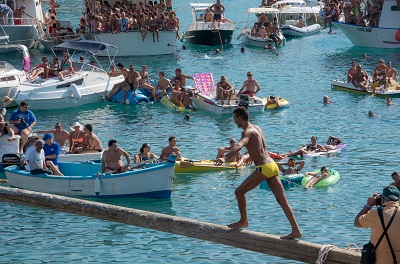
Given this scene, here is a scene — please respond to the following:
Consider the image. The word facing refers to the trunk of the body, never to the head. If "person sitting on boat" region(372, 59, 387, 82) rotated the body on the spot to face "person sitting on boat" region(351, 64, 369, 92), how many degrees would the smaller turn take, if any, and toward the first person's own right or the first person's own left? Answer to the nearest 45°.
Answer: approximately 45° to the first person's own right

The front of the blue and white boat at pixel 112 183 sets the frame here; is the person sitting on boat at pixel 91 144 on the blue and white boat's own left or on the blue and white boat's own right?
on the blue and white boat's own left

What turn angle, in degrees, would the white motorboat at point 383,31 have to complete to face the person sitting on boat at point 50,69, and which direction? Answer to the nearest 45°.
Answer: approximately 45° to its left

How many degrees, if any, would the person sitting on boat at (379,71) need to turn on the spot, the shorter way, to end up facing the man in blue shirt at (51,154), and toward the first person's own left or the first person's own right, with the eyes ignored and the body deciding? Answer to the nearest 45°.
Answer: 0° — they already face them

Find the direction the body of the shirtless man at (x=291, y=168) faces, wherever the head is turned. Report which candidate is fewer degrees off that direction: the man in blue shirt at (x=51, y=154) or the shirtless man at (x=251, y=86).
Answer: the man in blue shirt

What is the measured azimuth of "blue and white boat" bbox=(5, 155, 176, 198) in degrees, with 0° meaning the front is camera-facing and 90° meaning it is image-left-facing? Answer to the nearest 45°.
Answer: approximately 270°
